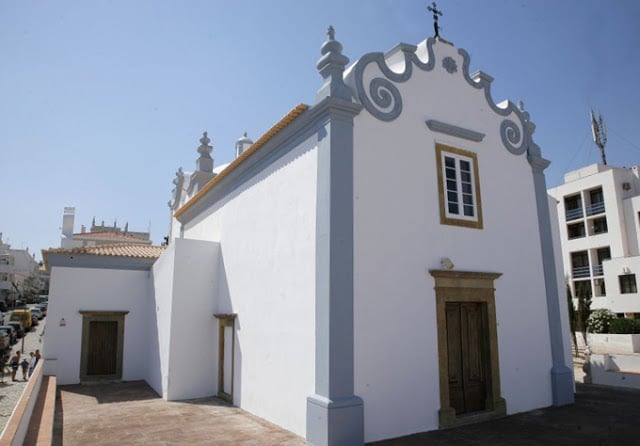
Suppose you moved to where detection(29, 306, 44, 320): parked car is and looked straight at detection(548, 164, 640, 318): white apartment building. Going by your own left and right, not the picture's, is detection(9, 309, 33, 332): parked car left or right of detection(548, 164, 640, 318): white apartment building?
right

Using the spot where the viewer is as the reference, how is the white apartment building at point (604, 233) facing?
facing the viewer and to the left of the viewer

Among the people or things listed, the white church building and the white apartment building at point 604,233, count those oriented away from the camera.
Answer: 0

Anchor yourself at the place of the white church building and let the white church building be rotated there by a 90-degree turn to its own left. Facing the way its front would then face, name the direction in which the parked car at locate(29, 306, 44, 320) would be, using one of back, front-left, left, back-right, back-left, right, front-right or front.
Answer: left

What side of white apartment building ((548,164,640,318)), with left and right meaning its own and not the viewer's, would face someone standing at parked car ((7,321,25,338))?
front

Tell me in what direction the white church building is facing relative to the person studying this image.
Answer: facing the viewer and to the right of the viewer

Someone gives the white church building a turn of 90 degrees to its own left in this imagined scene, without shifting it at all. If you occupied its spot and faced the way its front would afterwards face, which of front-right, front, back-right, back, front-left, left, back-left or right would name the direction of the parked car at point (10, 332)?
left
